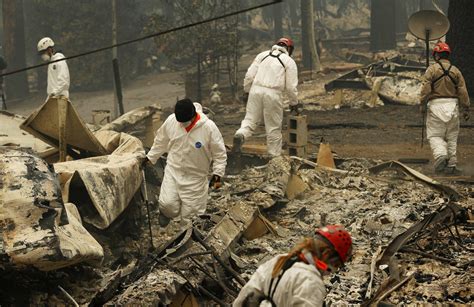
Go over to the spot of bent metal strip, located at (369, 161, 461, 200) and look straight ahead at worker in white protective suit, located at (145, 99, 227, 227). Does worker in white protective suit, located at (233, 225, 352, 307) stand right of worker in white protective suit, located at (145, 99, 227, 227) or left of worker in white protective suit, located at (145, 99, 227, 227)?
left

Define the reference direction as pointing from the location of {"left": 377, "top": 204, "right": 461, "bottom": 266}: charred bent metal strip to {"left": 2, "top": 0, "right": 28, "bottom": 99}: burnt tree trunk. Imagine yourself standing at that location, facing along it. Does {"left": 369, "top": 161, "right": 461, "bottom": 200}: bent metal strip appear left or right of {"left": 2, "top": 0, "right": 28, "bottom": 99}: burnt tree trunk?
right

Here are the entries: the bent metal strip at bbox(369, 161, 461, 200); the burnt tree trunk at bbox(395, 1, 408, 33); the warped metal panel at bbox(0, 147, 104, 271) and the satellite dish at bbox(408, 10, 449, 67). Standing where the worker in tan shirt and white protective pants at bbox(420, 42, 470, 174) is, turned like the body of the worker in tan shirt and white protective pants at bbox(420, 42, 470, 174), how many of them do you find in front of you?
2
